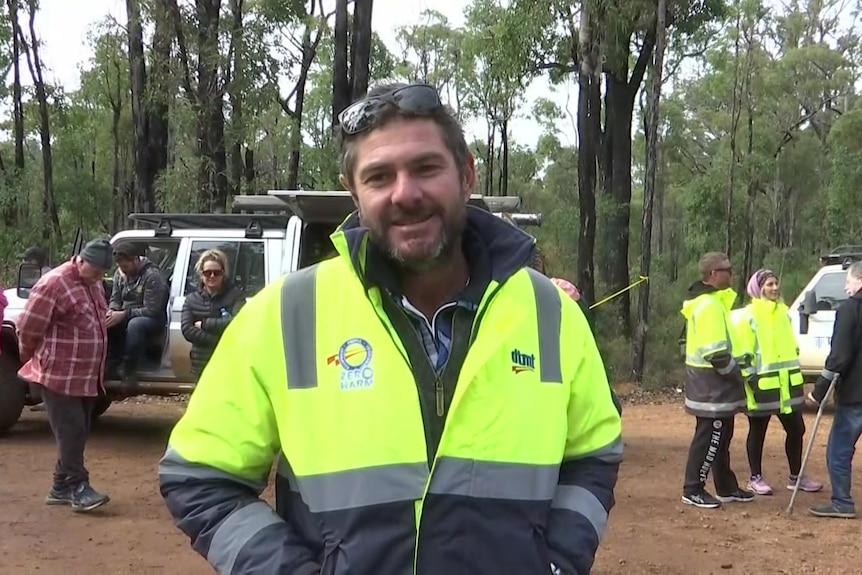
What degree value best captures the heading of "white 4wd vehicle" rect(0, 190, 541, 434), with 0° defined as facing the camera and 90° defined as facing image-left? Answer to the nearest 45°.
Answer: approximately 90°

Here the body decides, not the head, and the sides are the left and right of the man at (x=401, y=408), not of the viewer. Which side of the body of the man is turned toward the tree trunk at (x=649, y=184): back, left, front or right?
back

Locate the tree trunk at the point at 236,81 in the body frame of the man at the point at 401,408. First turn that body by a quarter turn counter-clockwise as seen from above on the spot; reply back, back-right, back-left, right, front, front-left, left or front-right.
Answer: left

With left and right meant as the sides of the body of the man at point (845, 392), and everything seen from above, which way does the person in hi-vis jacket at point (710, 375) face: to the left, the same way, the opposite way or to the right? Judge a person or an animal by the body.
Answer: the opposite way

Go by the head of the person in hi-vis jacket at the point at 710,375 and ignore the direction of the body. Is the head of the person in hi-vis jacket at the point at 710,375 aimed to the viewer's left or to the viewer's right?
to the viewer's right

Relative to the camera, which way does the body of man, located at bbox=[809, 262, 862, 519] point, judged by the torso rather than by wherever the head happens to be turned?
to the viewer's left

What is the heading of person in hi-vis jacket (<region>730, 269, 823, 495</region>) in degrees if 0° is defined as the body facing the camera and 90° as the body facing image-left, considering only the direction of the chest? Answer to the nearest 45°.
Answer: approximately 315°

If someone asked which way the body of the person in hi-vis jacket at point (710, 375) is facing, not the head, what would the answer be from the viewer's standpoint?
to the viewer's right

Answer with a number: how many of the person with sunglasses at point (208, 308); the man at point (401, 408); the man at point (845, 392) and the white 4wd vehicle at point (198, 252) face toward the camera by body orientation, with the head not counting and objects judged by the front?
2

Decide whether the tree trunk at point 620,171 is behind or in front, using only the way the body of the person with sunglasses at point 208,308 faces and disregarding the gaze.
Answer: behind

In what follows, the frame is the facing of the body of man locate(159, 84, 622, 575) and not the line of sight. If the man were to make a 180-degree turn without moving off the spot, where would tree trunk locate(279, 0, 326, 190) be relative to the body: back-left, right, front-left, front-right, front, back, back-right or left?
front
